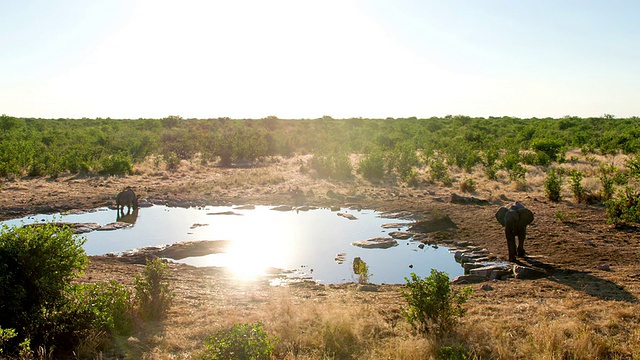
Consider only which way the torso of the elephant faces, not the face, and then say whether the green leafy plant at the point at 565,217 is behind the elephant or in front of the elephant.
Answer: behind

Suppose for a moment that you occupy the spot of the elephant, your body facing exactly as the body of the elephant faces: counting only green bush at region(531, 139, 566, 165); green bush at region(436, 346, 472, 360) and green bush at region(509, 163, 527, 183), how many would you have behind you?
2

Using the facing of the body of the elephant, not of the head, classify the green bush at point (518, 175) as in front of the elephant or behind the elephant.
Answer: behind

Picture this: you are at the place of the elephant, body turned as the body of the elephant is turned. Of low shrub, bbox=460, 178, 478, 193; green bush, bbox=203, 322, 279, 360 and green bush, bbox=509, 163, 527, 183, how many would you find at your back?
2

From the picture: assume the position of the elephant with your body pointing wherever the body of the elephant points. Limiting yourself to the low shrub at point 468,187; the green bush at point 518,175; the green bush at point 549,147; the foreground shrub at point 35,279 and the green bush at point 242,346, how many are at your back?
3

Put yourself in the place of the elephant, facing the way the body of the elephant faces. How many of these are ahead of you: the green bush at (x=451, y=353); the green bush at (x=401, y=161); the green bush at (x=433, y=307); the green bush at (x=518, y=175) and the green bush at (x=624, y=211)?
2

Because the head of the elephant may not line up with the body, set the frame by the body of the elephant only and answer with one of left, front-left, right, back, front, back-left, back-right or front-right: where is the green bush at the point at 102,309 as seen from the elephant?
front-right

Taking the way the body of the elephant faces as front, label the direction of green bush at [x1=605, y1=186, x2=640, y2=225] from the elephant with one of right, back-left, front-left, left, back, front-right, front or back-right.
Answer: back-left

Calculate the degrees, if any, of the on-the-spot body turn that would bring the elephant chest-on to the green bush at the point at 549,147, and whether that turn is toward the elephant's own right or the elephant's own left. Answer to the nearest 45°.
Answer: approximately 180°

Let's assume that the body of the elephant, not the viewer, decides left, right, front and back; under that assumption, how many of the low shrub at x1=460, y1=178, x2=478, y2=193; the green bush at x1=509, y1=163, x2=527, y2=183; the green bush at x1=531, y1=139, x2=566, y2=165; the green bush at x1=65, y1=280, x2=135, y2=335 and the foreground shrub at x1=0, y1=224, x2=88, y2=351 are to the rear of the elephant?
3

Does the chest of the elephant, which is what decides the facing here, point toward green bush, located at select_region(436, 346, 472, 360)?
yes

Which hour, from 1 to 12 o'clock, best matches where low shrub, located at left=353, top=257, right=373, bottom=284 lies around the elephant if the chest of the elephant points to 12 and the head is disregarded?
The low shrub is roughly at 2 o'clock from the elephant.

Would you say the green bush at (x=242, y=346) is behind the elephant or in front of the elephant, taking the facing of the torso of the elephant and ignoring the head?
in front

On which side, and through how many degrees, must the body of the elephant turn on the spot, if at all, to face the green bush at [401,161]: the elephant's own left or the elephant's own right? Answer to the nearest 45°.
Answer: approximately 180°

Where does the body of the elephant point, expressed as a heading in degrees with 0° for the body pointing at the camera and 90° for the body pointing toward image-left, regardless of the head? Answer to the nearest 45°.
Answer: approximately 0°
